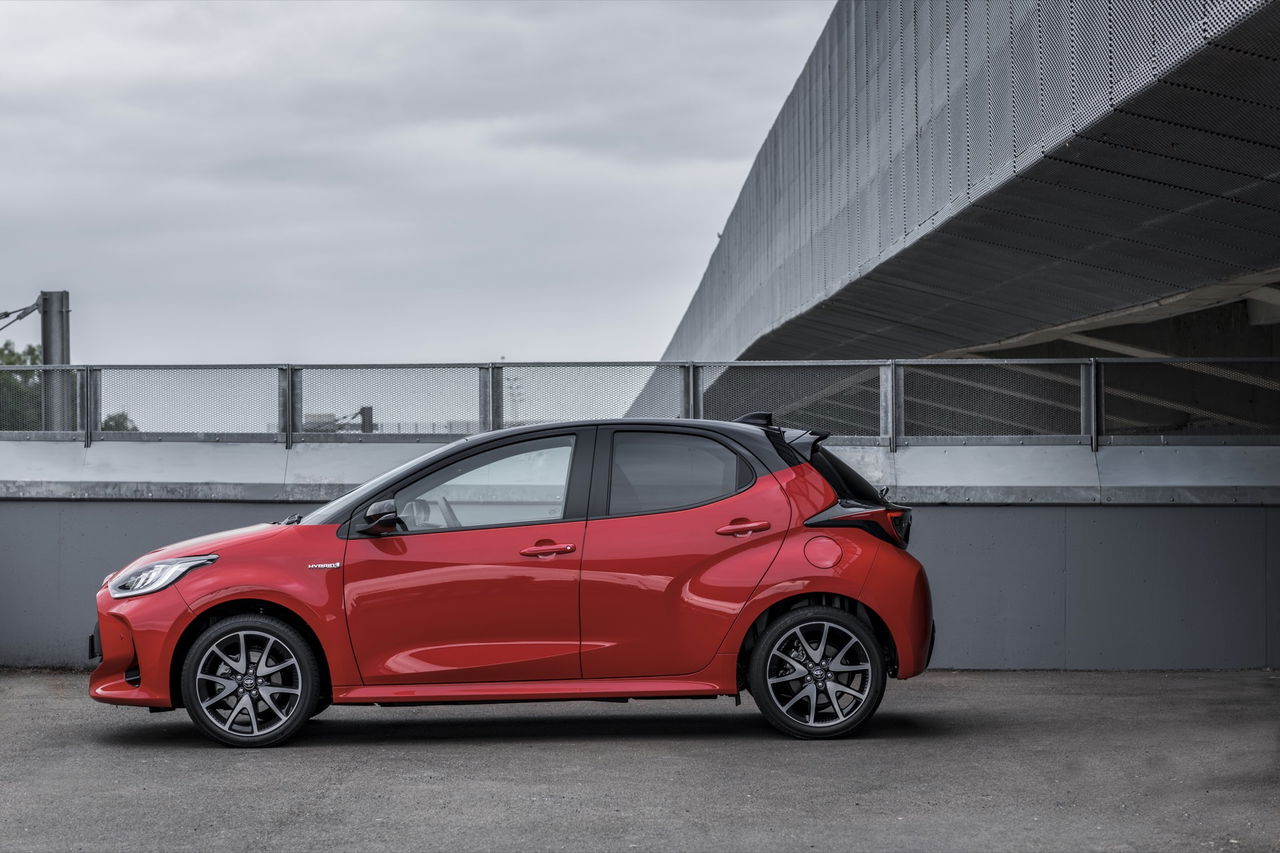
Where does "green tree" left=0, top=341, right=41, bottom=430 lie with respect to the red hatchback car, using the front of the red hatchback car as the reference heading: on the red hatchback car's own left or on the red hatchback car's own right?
on the red hatchback car's own right

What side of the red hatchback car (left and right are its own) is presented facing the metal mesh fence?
right

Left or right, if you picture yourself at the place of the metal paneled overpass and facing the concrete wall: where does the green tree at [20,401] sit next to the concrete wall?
right

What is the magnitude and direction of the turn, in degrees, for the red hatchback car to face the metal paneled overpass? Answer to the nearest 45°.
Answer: approximately 135° to its right

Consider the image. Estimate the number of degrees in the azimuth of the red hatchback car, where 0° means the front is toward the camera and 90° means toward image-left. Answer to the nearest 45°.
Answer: approximately 90°
